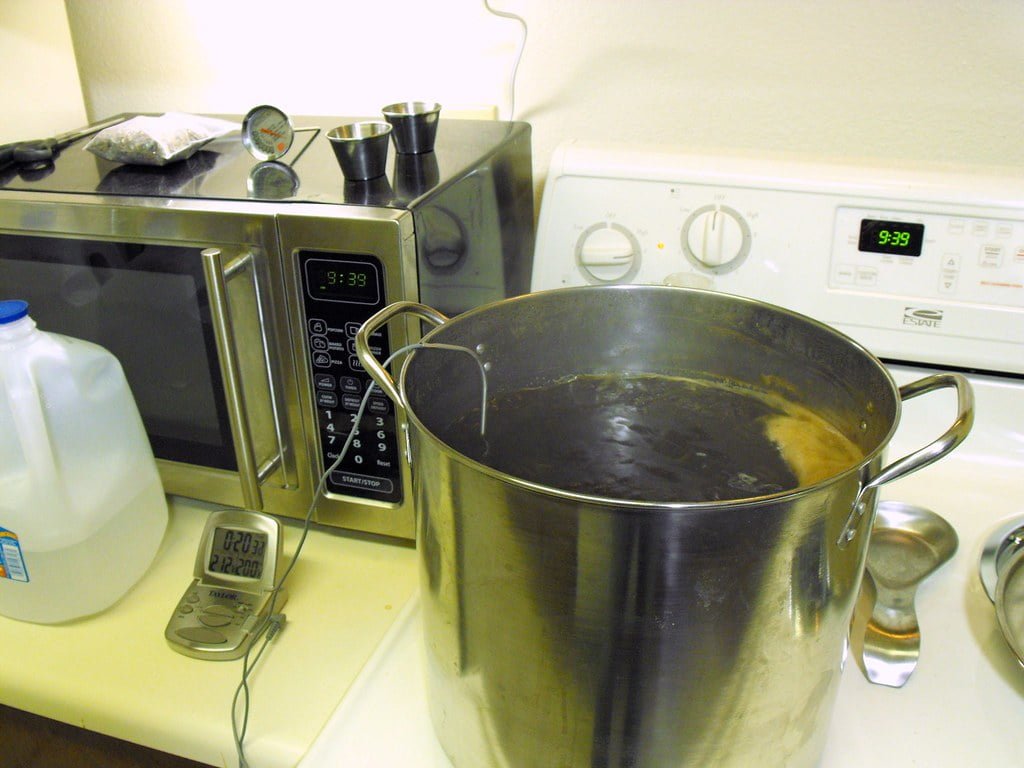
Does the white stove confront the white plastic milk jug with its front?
no

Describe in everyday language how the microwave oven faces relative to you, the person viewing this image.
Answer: facing the viewer and to the left of the viewer

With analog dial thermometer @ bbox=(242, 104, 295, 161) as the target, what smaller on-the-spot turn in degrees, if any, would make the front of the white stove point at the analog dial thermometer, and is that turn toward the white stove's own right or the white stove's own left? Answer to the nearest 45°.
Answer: approximately 90° to the white stove's own right

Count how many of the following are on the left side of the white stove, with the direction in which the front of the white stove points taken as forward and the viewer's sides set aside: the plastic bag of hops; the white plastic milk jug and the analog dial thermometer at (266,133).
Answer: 0

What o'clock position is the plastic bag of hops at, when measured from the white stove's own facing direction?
The plastic bag of hops is roughly at 3 o'clock from the white stove.

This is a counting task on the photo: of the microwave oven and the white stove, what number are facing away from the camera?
0

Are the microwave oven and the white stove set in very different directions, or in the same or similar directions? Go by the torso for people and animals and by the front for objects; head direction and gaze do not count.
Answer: same or similar directions

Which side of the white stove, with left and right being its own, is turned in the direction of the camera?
front
